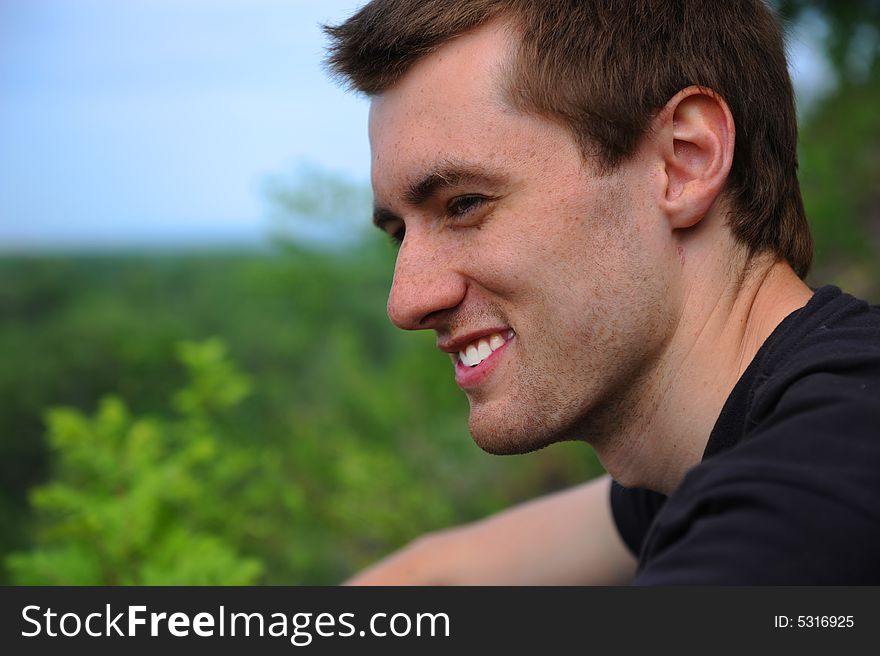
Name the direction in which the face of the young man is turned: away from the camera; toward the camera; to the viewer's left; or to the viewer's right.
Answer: to the viewer's left

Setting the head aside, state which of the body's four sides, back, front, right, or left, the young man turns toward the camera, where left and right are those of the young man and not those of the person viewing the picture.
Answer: left
